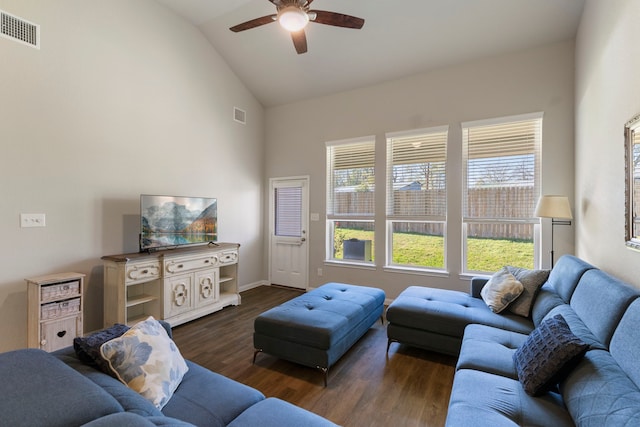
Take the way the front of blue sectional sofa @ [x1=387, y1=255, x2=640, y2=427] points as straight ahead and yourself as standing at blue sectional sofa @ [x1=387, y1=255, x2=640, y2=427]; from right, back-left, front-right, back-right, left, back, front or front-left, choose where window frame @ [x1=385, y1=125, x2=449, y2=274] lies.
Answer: front-right

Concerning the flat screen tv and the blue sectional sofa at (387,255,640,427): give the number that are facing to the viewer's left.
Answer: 1

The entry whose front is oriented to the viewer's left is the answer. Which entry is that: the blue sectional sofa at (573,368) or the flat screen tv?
the blue sectional sofa

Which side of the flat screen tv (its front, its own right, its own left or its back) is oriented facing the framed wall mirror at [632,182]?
front

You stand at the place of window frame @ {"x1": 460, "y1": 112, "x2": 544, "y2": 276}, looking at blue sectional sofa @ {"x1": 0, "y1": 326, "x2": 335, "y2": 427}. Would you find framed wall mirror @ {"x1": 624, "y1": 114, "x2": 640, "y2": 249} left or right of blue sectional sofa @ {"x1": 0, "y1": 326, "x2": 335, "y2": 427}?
left

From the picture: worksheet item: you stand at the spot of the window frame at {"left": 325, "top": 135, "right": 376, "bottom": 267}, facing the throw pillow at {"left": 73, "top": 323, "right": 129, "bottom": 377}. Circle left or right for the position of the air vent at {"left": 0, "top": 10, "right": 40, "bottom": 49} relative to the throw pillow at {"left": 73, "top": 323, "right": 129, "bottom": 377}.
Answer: right

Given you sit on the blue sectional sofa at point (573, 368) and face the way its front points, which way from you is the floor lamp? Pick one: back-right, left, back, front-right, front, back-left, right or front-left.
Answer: right

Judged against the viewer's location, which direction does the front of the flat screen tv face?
facing the viewer and to the right of the viewer

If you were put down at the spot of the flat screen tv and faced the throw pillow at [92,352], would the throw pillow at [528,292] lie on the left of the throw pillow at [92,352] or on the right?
left

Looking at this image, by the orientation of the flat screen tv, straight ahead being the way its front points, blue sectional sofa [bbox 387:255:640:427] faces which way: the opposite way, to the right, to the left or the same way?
the opposite way

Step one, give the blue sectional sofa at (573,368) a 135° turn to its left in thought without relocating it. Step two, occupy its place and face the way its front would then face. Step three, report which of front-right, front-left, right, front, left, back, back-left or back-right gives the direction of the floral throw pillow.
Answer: right

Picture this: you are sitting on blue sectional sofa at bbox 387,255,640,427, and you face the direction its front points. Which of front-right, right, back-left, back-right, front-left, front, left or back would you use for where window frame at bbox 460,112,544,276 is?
right

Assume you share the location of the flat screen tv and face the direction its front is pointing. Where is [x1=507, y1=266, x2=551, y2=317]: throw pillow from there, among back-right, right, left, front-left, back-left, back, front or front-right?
front

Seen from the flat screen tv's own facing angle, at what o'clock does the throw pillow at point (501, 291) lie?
The throw pillow is roughly at 12 o'clock from the flat screen tv.

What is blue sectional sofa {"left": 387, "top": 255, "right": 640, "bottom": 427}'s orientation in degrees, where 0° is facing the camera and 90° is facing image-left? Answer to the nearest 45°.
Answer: approximately 90°

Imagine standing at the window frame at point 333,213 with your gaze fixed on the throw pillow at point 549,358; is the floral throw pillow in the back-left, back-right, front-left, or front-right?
front-right
